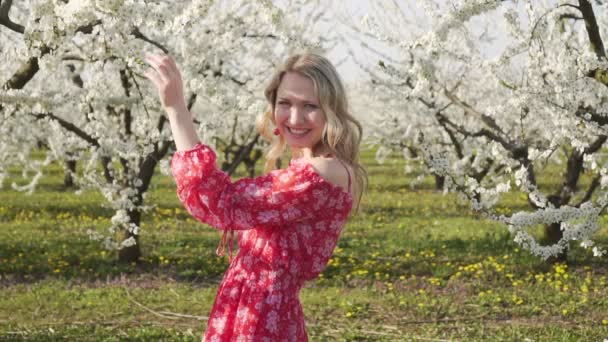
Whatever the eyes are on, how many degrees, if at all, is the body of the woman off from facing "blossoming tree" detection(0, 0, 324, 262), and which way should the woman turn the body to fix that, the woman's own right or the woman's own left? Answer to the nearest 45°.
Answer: approximately 90° to the woman's own right

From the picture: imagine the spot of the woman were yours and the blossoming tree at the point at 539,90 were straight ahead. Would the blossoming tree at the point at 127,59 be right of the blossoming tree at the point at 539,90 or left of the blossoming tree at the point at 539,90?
left

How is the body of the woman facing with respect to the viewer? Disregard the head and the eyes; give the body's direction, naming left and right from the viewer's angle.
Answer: facing to the left of the viewer
